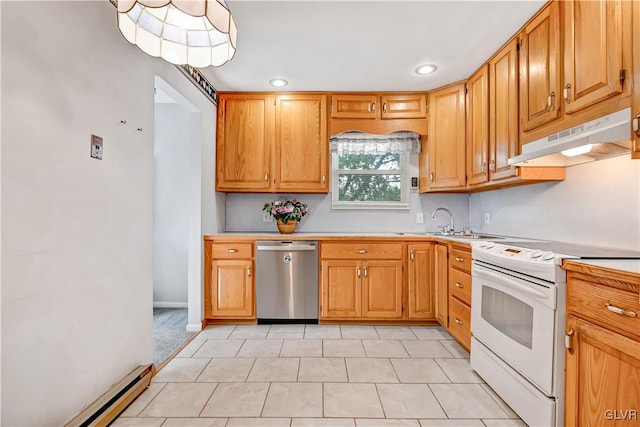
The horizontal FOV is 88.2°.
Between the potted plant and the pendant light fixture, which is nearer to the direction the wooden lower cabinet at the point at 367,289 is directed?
the pendant light fixture

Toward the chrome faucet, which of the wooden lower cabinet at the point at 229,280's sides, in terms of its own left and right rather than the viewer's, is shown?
left

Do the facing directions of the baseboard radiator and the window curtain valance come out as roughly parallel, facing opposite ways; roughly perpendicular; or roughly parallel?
roughly perpendicular

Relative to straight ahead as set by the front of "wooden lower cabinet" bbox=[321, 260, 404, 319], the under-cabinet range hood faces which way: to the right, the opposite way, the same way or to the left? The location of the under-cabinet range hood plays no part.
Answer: to the right

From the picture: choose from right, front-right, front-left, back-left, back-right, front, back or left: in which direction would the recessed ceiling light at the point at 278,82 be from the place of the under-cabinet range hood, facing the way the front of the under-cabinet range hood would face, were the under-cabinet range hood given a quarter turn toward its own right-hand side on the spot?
front-left

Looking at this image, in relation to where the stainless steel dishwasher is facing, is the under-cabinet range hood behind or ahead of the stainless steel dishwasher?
ahead

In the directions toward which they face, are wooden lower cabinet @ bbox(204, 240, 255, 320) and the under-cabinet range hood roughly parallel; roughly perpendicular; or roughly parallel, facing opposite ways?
roughly perpendicular

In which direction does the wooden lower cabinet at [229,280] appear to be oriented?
toward the camera

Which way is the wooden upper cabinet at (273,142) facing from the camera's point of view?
toward the camera

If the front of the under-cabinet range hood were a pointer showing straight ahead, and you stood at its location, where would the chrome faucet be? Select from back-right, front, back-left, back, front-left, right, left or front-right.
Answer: right

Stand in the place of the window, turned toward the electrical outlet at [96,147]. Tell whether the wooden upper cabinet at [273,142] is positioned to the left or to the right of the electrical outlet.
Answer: right

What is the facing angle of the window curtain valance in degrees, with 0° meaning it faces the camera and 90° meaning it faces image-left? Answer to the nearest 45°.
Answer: approximately 0°

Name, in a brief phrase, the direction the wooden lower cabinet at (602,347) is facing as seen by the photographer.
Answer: facing the viewer and to the left of the viewer

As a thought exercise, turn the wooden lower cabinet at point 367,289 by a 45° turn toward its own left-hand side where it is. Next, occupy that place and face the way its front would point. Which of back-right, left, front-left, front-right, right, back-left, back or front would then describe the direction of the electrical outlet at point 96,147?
right
